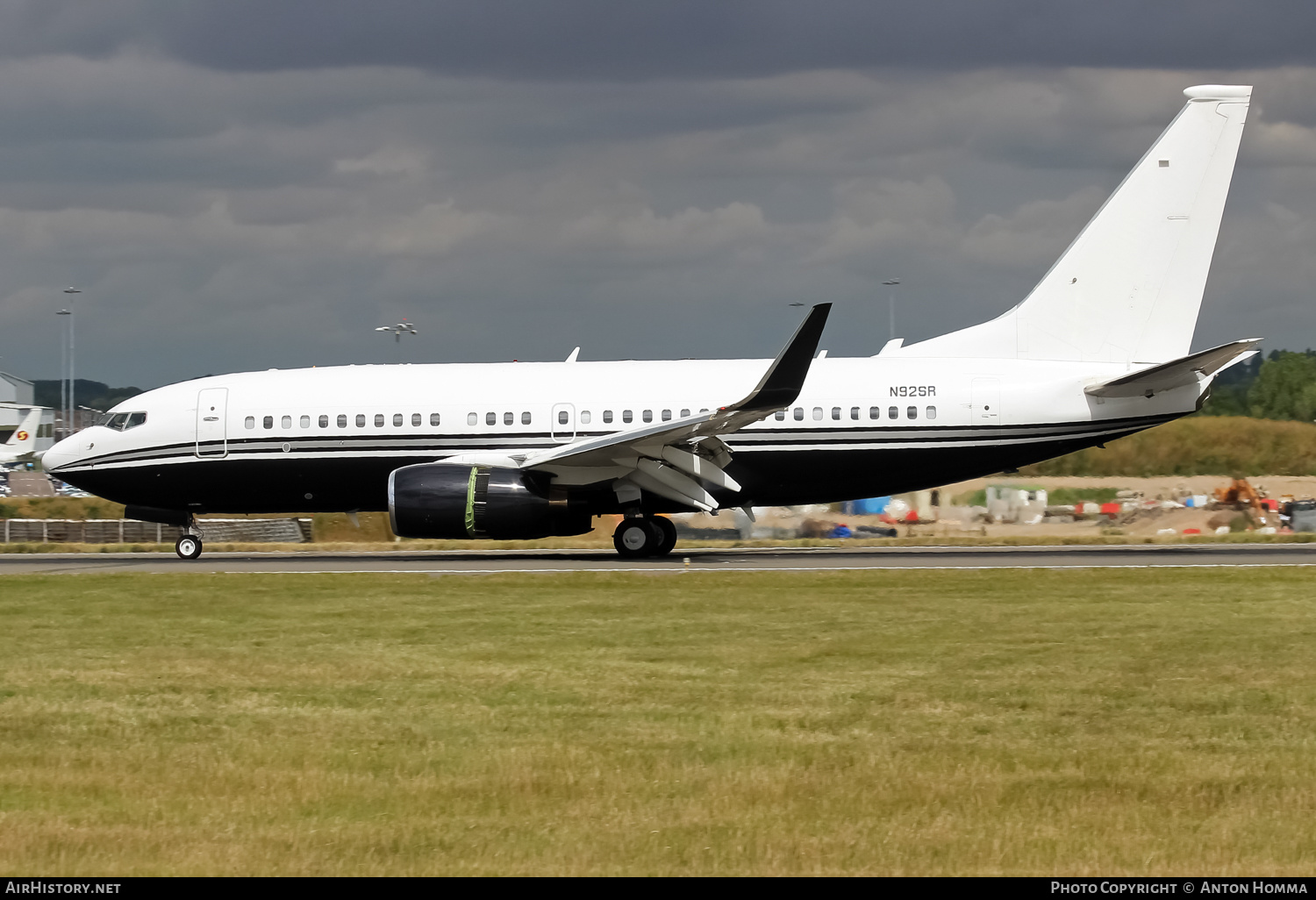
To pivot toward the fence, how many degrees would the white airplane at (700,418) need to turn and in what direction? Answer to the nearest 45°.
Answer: approximately 45° to its right

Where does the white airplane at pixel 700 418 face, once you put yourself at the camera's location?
facing to the left of the viewer
